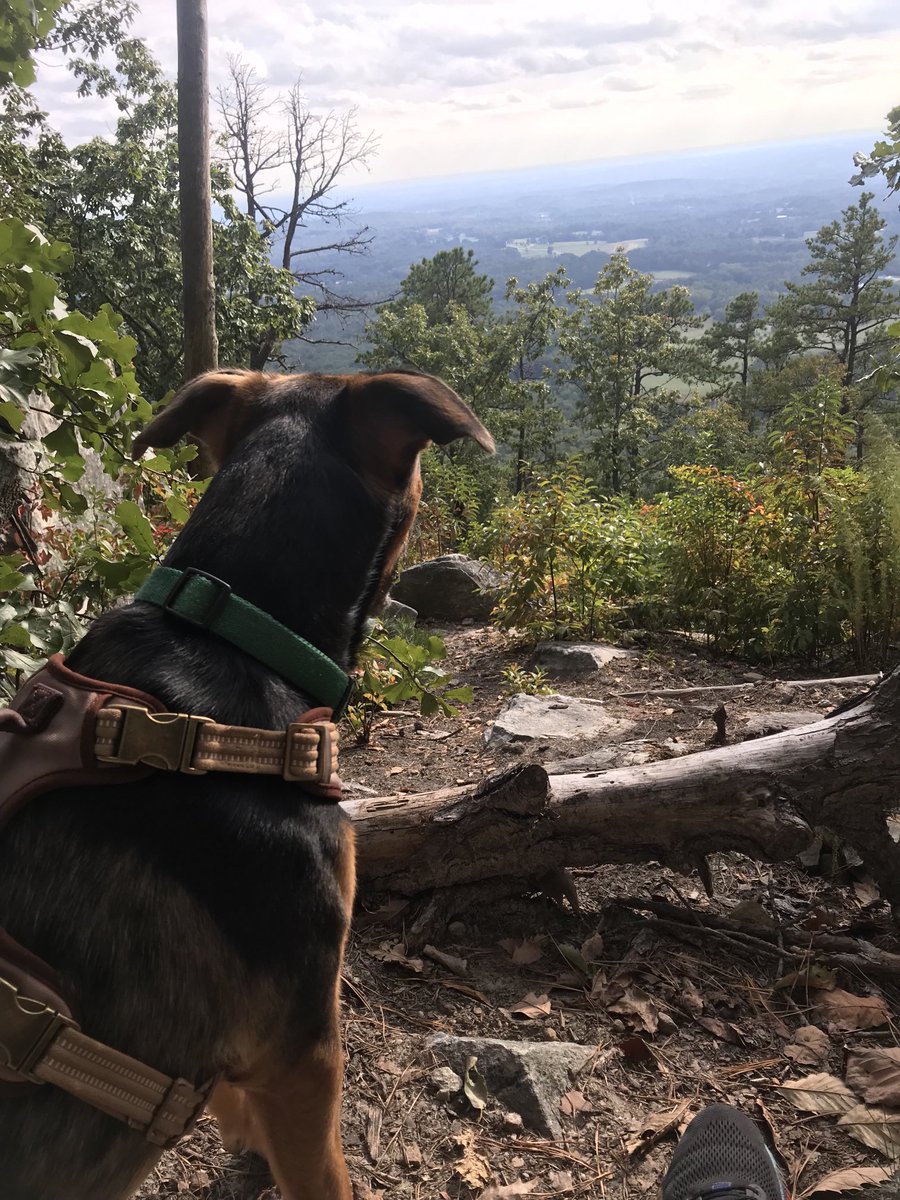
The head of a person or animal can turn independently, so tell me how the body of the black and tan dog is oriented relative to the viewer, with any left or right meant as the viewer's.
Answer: facing away from the viewer and to the right of the viewer

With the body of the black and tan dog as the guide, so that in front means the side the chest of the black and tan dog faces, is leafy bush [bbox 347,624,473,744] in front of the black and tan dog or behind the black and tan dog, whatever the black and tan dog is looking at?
in front

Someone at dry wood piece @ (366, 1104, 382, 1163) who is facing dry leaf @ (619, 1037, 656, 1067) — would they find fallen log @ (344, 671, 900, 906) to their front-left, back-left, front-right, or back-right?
front-left

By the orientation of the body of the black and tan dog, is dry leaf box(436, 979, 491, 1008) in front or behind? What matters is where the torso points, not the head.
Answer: in front

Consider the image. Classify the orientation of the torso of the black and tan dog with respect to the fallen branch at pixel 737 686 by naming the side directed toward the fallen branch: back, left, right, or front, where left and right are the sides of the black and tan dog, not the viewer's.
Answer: front

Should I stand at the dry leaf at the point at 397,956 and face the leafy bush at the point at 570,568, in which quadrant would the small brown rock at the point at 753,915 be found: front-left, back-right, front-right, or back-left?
front-right

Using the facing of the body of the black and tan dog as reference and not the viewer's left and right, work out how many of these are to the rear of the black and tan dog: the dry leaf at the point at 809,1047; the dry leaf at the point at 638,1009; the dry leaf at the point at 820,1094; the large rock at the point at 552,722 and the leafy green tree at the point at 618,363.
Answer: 0
